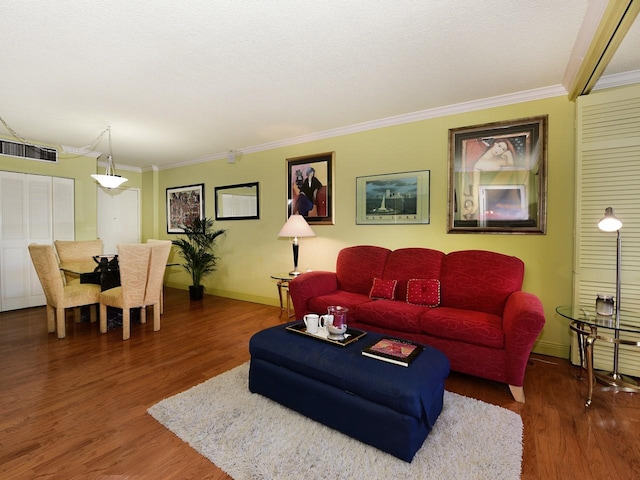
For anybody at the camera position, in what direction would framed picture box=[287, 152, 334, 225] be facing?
facing the viewer and to the left of the viewer

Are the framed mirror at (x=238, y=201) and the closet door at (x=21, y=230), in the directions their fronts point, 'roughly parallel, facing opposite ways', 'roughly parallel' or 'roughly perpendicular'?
roughly perpendicular

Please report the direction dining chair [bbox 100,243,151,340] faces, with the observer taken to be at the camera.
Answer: facing away from the viewer and to the left of the viewer

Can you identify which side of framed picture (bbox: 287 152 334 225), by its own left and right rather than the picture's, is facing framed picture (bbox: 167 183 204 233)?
right

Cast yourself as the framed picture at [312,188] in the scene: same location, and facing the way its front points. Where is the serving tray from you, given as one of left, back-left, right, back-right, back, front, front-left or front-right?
front-left

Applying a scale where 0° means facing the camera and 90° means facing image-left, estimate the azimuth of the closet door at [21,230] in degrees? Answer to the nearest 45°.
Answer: approximately 0°

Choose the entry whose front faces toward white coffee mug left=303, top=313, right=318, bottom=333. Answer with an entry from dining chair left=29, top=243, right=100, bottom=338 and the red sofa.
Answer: the red sofa

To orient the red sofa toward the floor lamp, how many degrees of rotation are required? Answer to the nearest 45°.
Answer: approximately 135° to its left

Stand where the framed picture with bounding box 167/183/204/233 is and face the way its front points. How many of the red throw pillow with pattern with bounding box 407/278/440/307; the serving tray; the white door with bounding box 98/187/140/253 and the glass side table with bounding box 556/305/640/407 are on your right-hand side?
1

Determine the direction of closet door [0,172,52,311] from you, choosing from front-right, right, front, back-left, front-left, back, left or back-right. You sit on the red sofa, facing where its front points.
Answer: front-right

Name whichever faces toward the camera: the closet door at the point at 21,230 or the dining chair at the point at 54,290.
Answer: the closet door

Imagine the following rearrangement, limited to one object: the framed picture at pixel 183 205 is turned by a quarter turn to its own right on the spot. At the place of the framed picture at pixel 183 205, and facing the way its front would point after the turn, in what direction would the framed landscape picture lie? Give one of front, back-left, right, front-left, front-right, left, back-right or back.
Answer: back

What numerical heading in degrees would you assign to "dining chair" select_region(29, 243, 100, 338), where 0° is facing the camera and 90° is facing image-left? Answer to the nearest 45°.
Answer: approximately 225°
